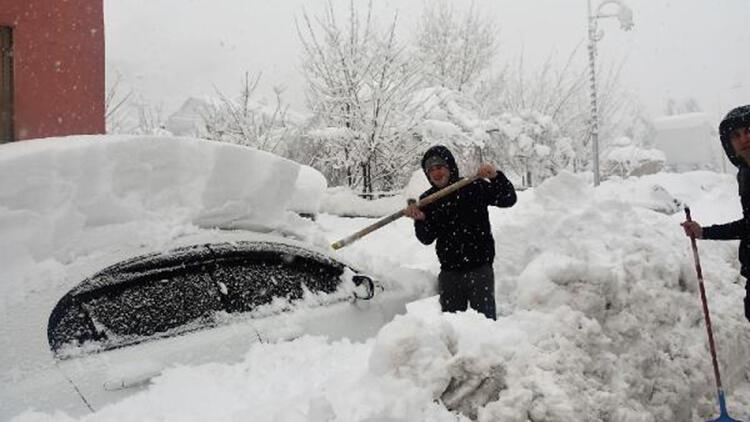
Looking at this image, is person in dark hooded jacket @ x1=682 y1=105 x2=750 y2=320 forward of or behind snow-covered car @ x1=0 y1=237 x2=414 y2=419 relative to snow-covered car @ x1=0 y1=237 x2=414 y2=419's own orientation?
forward

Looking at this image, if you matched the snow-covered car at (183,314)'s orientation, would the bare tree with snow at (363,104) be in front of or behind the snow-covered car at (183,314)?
in front

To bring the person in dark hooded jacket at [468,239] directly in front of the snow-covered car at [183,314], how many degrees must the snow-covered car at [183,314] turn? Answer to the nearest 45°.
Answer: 0° — it already faces them

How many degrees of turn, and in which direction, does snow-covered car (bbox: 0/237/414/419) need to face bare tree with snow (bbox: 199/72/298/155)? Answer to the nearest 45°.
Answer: approximately 45° to its left

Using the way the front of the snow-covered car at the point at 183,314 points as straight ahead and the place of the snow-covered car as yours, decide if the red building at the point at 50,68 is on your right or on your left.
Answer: on your left

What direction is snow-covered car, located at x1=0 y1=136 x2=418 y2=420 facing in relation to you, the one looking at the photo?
facing away from the viewer and to the right of the viewer
